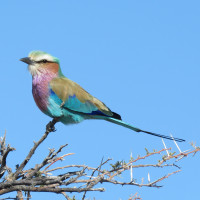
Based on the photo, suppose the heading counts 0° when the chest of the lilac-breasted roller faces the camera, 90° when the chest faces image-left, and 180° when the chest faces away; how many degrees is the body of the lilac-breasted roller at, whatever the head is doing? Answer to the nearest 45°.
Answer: approximately 90°
